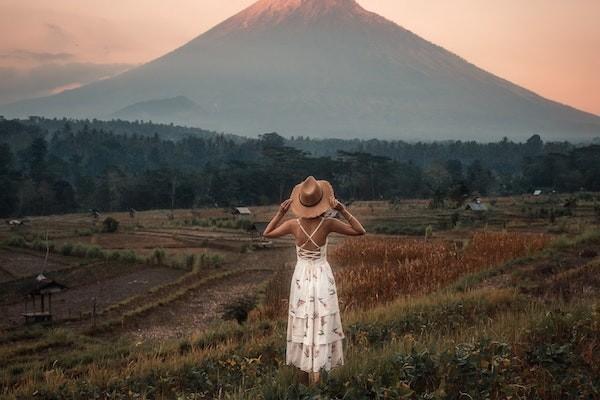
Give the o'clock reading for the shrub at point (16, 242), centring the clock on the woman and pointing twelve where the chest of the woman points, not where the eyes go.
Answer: The shrub is roughly at 11 o'clock from the woman.

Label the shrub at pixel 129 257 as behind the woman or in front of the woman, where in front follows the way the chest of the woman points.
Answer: in front

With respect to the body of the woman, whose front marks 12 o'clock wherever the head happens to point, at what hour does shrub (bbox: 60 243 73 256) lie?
The shrub is roughly at 11 o'clock from the woman.

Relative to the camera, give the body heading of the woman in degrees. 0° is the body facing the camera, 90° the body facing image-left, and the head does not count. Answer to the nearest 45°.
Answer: approximately 180°

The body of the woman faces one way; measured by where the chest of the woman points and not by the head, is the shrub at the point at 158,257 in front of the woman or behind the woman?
in front

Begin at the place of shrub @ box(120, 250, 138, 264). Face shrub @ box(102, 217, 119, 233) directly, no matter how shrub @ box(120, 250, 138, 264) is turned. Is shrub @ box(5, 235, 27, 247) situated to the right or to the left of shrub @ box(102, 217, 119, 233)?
left

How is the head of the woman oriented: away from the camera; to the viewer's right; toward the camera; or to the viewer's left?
away from the camera
